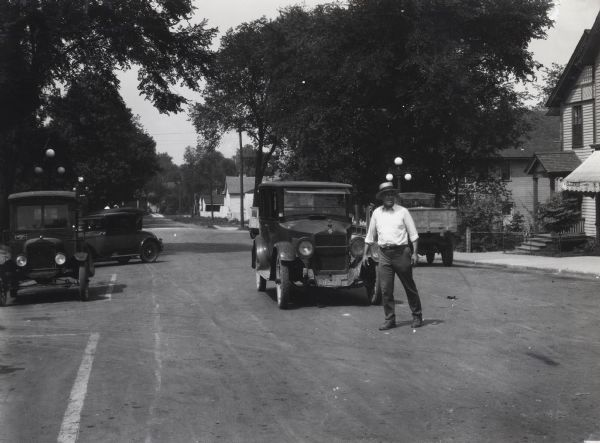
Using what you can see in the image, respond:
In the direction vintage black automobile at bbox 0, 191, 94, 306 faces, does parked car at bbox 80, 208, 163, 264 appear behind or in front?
behind

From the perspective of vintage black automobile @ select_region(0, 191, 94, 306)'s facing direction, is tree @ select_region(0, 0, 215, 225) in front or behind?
behind

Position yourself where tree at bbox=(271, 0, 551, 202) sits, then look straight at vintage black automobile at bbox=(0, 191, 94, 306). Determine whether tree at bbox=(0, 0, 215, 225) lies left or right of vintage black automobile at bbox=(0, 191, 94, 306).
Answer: right

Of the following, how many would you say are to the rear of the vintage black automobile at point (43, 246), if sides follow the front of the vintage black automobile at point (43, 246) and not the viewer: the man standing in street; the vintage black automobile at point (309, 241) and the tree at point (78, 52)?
1

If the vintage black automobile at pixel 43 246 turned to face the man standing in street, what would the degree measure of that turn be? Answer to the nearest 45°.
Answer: approximately 45° to its left

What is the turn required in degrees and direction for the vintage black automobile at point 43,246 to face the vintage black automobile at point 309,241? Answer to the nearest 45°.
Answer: approximately 45° to its left

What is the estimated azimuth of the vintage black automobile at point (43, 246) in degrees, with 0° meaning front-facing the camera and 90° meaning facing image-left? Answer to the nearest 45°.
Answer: approximately 0°

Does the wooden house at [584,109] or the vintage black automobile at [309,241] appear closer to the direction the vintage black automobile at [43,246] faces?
the vintage black automobile

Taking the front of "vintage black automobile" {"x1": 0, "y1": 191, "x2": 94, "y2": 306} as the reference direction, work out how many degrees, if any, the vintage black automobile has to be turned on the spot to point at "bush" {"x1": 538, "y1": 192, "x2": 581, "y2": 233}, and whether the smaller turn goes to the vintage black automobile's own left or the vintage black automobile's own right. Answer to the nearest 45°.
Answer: approximately 90° to the vintage black automobile's own left

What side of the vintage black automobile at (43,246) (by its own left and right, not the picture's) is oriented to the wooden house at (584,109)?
left
